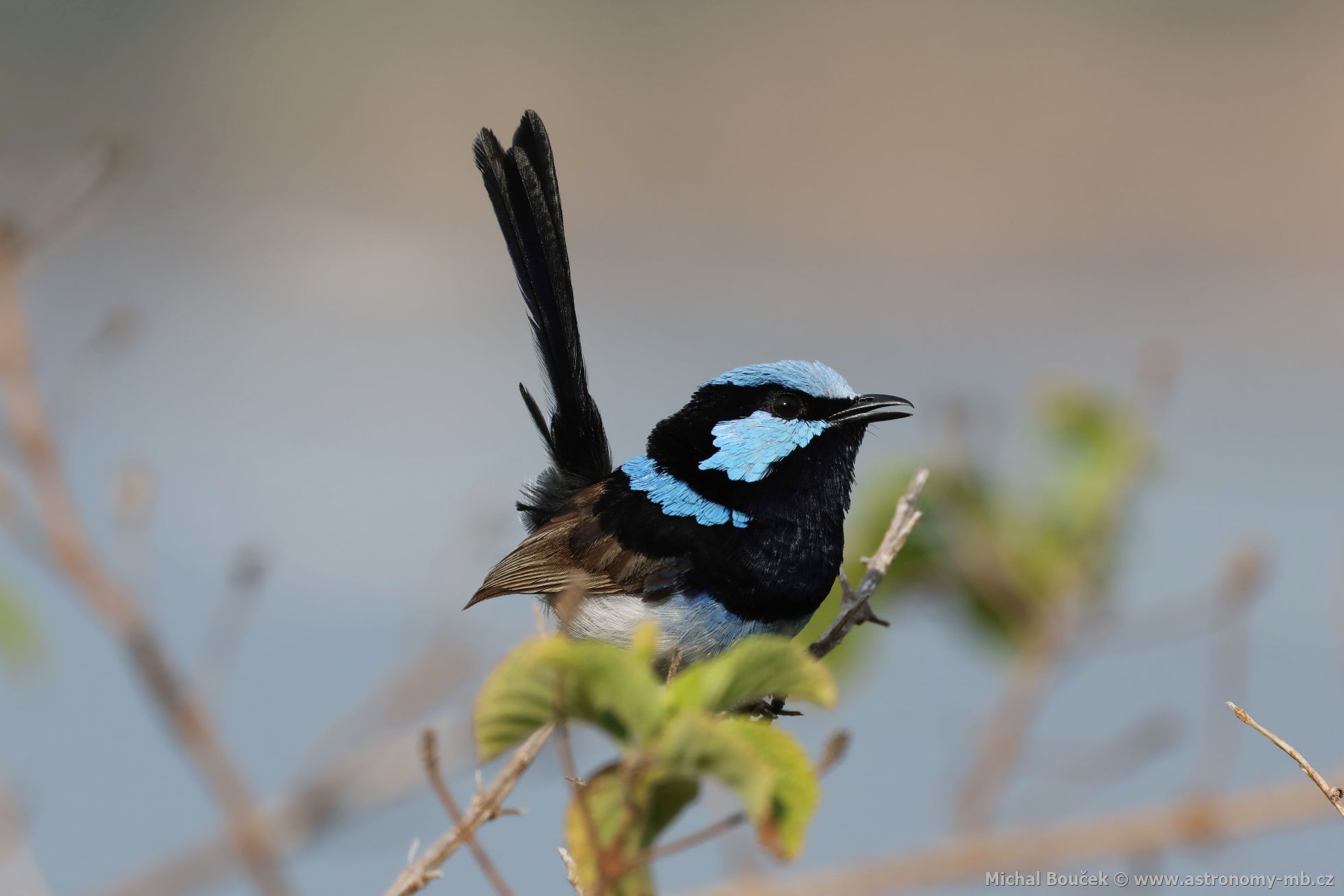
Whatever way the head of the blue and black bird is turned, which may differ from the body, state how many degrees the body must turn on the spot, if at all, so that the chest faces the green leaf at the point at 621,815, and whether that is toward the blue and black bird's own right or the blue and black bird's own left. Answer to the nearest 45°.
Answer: approximately 90° to the blue and black bird's own right

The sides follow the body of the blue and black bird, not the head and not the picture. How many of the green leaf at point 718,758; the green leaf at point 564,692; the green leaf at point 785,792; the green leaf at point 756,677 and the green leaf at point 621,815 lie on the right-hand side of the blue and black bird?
5

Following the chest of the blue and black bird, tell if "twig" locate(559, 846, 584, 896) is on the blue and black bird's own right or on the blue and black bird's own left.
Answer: on the blue and black bird's own right

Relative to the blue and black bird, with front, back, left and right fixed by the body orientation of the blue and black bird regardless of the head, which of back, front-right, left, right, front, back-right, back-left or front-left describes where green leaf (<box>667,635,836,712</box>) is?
right

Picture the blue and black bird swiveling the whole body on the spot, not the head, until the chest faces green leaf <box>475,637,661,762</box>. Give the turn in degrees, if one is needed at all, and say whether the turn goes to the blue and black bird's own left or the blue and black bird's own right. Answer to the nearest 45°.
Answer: approximately 90° to the blue and black bird's own right

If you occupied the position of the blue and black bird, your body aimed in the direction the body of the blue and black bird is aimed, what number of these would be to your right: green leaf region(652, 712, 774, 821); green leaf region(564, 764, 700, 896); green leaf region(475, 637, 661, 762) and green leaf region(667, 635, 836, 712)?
4

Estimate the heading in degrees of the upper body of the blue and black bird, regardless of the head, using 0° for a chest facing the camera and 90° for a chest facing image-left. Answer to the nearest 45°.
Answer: approximately 270°

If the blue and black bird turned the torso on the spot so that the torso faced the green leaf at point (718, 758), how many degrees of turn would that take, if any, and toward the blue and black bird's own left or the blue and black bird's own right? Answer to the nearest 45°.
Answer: approximately 90° to the blue and black bird's own right

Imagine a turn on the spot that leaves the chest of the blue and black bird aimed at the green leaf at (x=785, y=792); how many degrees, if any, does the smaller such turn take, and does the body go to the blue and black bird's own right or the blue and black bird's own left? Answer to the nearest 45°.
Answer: approximately 90° to the blue and black bird's own right
